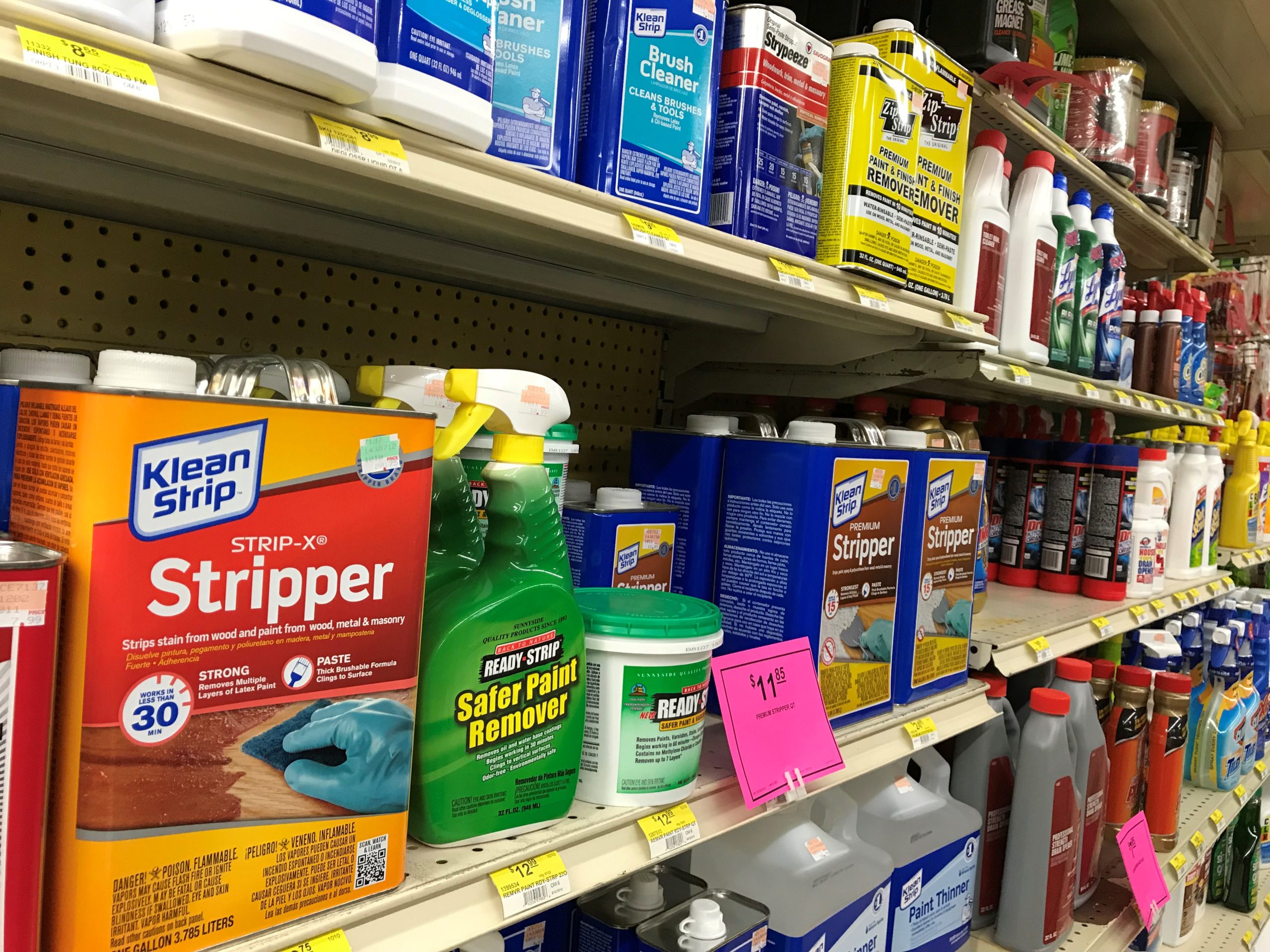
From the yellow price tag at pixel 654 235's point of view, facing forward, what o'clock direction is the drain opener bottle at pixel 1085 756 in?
The drain opener bottle is roughly at 9 o'clock from the yellow price tag.

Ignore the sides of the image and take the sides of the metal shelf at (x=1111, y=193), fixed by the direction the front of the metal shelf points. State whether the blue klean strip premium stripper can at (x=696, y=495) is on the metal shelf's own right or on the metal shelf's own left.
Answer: on the metal shelf's own right

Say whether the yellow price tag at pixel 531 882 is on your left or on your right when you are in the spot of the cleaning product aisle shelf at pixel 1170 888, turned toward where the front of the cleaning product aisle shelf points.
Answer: on your right

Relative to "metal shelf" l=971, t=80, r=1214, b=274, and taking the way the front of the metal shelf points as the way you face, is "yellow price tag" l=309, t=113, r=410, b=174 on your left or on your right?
on your right

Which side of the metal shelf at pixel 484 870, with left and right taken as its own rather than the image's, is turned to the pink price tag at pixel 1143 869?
left

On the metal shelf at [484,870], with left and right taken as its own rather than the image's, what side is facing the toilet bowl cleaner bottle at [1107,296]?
left

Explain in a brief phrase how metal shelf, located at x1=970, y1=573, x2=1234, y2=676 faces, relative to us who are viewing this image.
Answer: facing the viewer and to the right of the viewer
